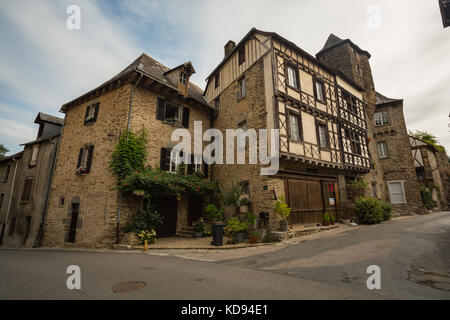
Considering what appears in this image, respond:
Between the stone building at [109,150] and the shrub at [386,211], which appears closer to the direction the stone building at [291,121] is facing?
the shrub

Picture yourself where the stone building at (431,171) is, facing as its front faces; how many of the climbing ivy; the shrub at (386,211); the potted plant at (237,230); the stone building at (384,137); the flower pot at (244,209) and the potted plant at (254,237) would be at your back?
0

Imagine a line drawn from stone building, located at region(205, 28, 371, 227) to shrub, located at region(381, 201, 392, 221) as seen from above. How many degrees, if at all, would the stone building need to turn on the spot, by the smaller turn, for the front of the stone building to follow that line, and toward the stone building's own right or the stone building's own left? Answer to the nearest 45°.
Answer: approximately 90° to the stone building's own left

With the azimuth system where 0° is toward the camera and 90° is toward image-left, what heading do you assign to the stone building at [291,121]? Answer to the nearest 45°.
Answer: approximately 315°

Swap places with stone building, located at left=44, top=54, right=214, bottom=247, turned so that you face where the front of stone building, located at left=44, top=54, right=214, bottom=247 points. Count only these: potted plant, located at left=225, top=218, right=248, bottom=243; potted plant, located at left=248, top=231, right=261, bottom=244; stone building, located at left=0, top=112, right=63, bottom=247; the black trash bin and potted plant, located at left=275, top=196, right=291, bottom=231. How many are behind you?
1

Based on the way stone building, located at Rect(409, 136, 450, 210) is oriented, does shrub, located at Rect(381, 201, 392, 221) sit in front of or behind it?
in front

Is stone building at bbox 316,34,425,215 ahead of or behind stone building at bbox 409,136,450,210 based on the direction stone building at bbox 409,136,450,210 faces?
ahead

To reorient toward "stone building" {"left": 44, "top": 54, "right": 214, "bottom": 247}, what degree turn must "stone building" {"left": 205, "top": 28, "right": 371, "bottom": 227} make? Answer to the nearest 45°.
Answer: approximately 135° to its right

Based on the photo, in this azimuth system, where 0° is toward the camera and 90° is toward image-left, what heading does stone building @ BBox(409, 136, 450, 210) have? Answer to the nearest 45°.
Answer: approximately 45°

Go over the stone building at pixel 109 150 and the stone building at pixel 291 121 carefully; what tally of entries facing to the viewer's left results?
0
